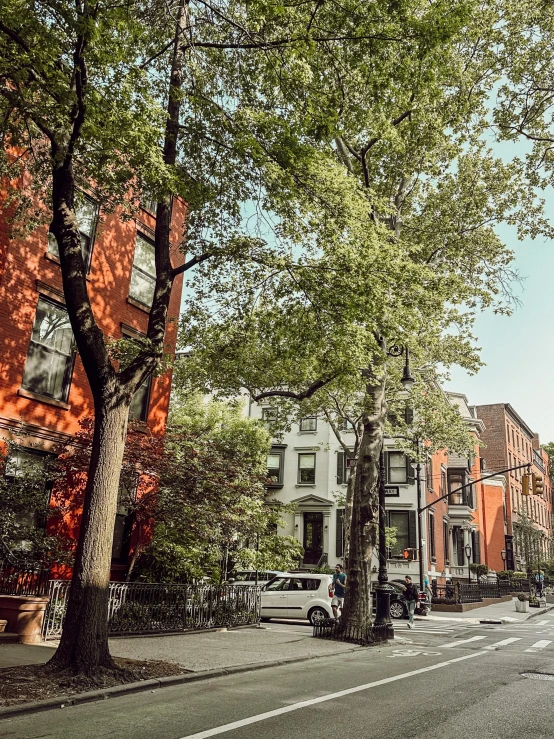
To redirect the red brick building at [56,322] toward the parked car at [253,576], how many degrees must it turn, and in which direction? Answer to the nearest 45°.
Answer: approximately 90° to its left

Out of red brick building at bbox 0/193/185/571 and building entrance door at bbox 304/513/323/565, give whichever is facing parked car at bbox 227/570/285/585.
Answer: the building entrance door

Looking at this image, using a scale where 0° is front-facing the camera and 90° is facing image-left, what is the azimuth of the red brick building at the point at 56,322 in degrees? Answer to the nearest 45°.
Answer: approximately 315°

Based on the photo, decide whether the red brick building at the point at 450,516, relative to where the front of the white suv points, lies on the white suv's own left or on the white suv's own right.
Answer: on the white suv's own right

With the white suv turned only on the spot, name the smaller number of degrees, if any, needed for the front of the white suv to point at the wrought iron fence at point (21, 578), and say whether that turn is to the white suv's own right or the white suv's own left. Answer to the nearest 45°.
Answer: approximately 45° to the white suv's own left

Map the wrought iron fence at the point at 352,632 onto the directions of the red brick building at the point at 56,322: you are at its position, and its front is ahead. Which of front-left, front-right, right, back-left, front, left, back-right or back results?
front-left

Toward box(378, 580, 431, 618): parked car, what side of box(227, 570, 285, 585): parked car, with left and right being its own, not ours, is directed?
back

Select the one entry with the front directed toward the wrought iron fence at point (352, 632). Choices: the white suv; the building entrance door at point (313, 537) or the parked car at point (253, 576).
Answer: the building entrance door

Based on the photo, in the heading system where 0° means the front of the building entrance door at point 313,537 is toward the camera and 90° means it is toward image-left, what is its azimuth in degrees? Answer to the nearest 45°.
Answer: approximately 0°

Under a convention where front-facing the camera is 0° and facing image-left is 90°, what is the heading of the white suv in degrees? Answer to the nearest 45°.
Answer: approximately 90°
